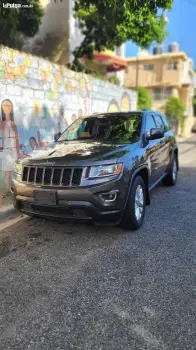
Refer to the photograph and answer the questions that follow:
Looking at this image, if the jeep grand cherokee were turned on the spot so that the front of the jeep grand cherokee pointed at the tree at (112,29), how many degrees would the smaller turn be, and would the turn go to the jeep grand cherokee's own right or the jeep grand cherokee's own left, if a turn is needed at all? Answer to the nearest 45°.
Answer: approximately 135° to the jeep grand cherokee's own right

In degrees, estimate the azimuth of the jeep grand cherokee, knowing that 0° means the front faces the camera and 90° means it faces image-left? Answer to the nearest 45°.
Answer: approximately 45°

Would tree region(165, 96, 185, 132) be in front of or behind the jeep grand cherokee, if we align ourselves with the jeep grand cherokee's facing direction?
behind

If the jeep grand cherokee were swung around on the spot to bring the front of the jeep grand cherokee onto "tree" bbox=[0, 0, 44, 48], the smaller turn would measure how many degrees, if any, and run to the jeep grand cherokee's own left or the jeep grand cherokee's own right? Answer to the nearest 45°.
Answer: approximately 135° to the jeep grand cherokee's own right
